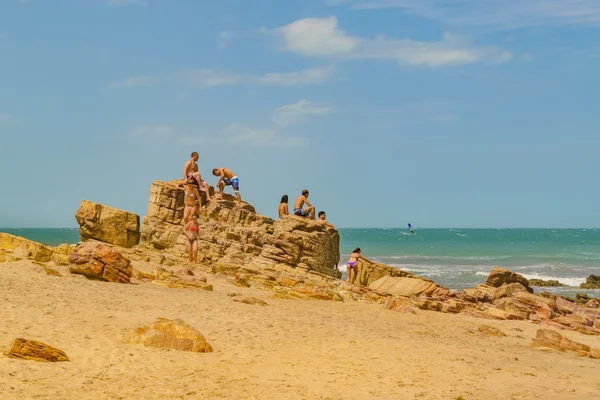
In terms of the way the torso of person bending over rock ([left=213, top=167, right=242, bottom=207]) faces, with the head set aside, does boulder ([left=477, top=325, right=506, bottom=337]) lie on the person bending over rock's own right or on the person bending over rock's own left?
on the person bending over rock's own left

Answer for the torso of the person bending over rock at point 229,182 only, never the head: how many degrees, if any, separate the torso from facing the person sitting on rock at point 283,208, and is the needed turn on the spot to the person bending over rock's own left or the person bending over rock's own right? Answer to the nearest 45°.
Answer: approximately 180°

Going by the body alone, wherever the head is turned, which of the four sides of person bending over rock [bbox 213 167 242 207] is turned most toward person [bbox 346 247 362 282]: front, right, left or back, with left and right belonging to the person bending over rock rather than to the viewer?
back

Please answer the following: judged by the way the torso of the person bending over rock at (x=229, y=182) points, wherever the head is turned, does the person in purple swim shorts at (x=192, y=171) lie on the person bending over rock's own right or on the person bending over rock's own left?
on the person bending over rock's own right

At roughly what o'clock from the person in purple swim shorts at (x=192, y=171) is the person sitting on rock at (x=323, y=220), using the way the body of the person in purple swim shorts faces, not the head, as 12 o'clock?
The person sitting on rock is roughly at 10 o'clock from the person in purple swim shorts.

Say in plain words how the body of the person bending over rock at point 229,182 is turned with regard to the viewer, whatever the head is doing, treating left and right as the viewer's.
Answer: facing to the left of the viewer

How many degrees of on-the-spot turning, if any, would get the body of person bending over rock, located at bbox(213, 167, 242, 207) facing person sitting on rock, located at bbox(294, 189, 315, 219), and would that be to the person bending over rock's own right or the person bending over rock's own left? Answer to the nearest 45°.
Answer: approximately 180°

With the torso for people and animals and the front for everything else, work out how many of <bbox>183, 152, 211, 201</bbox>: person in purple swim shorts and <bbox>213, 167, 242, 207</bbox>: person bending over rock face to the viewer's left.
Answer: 1

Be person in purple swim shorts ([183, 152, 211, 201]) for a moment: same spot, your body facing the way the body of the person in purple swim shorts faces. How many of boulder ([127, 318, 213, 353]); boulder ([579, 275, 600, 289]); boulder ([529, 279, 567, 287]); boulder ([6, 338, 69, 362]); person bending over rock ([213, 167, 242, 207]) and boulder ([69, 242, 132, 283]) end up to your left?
3

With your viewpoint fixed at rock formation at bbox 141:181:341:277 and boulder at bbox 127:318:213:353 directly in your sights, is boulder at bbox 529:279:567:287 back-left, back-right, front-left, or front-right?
back-left
